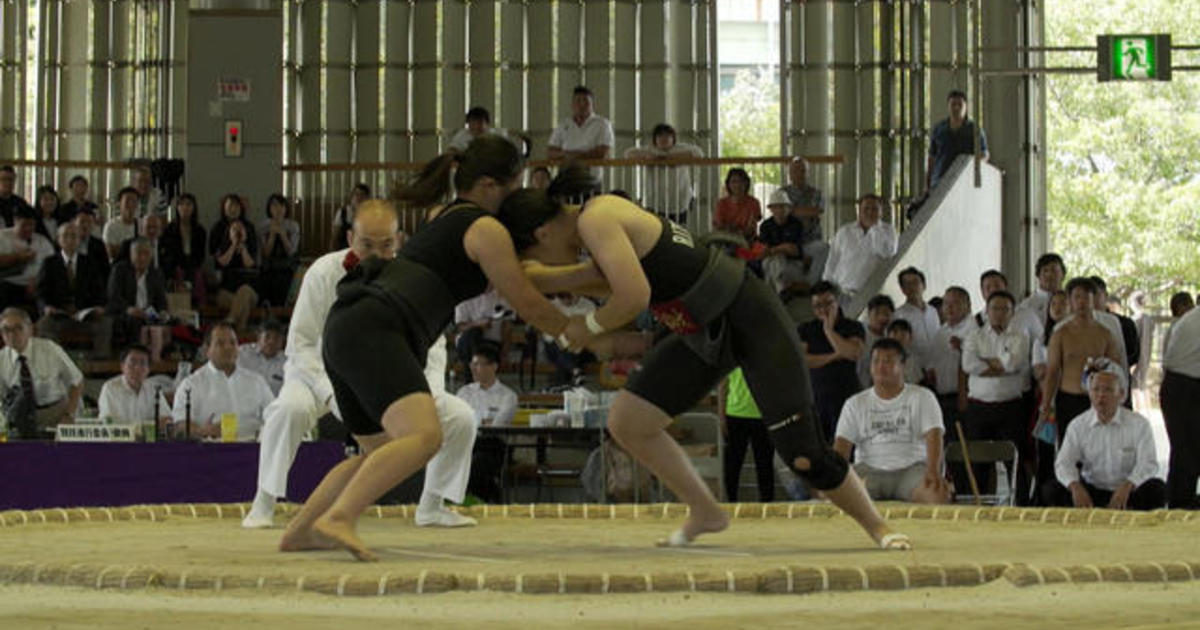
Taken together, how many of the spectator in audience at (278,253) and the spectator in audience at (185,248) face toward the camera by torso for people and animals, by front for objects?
2

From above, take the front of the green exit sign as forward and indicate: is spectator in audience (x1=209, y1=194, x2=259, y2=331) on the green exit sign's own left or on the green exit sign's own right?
on the green exit sign's own right

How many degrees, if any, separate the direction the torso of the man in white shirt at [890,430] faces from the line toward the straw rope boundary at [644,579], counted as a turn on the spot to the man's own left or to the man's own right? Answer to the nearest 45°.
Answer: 0° — they already face it

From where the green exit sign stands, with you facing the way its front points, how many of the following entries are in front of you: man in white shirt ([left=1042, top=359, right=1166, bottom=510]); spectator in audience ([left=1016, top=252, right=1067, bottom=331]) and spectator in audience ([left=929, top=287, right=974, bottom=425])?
3

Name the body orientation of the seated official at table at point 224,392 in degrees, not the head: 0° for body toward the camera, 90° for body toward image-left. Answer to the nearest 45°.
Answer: approximately 0°

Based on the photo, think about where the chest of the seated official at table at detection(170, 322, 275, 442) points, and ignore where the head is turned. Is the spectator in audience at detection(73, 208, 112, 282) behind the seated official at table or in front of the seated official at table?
behind

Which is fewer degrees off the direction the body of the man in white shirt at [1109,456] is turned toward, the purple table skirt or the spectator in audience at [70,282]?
the purple table skirt

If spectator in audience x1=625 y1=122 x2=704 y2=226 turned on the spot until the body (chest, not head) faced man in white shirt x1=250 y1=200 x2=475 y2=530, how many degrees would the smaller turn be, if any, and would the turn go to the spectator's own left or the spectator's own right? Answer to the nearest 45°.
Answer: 0° — they already face them

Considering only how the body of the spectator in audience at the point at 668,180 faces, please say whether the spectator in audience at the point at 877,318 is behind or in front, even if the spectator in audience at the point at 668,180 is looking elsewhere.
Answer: in front
